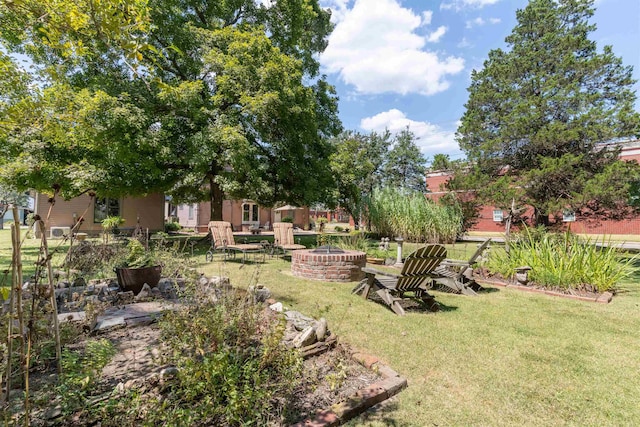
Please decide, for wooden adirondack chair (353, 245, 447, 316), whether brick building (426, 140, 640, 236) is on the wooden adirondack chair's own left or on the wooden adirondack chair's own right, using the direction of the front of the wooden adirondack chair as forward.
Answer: on the wooden adirondack chair's own right

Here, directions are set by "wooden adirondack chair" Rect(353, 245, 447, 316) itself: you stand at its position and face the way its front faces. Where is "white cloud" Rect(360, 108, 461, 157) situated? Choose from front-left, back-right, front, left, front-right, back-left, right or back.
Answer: front-right

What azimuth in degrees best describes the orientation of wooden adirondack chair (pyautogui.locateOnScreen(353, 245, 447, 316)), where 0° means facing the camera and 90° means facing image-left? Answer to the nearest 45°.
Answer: approximately 135°

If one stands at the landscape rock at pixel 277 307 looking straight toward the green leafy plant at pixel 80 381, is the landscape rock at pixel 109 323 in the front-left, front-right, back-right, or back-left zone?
front-right

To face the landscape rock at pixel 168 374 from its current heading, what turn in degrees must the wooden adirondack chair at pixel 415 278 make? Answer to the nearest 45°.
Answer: approximately 90° to its left

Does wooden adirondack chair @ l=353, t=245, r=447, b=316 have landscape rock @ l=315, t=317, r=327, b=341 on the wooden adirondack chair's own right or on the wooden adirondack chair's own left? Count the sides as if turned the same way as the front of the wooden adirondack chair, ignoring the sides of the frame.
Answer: on the wooden adirondack chair's own left

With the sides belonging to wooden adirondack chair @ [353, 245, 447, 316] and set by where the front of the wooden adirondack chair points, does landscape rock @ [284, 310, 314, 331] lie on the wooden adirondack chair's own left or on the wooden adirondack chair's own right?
on the wooden adirondack chair's own left

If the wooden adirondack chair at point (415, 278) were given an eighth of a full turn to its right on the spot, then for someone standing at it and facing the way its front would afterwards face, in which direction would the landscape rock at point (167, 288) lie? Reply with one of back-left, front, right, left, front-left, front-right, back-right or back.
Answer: left
